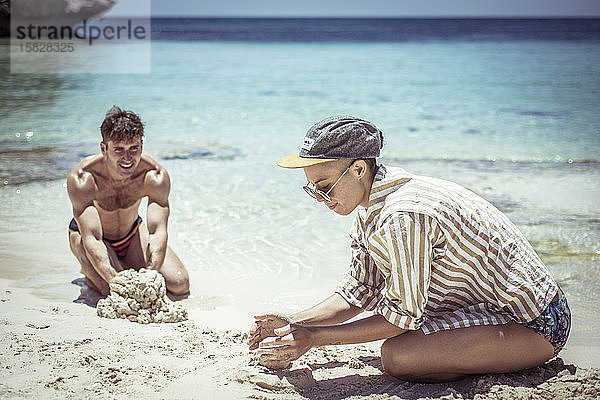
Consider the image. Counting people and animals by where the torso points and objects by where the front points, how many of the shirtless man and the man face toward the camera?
1

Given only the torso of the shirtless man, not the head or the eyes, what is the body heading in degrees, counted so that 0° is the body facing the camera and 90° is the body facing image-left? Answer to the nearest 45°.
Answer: approximately 0°

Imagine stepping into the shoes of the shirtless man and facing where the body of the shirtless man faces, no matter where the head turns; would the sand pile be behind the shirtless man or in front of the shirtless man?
in front

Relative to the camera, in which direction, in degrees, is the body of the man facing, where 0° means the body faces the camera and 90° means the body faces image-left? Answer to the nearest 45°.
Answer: approximately 90°

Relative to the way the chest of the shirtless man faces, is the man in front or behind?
in front

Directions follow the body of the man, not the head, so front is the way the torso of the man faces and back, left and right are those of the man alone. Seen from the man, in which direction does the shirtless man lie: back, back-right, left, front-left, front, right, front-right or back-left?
front-right
